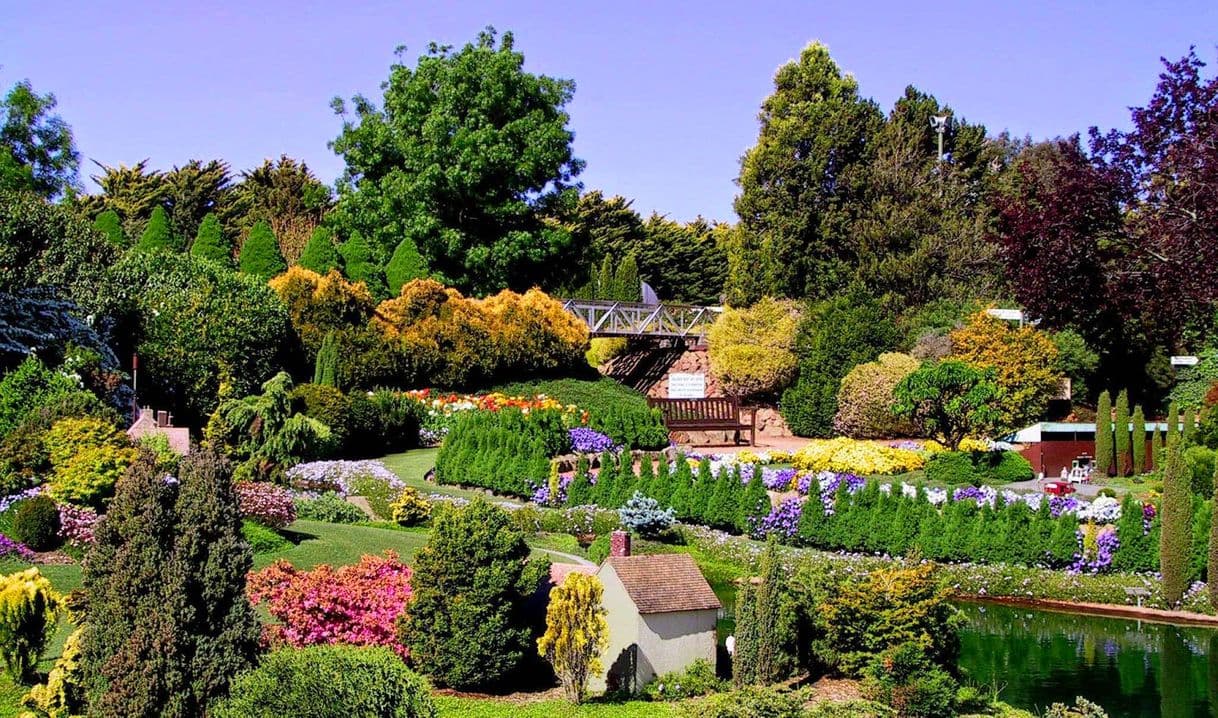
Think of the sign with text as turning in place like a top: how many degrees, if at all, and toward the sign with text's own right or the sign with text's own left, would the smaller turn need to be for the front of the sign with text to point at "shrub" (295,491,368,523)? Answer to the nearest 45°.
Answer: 0° — it already faces it

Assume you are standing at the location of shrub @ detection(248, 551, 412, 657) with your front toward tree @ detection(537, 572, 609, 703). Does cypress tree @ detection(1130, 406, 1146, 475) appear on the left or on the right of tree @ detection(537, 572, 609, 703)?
left

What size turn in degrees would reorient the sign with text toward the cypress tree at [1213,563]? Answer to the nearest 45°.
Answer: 0° — it already faces it

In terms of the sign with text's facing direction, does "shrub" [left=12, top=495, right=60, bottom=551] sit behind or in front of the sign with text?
in front

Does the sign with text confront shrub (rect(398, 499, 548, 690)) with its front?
yes

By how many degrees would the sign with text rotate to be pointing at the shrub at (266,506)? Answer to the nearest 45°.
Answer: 0° — it already faces it

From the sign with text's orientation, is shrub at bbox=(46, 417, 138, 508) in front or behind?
in front

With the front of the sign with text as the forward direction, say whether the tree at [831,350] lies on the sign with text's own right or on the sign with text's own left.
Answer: on the sign with text's own left

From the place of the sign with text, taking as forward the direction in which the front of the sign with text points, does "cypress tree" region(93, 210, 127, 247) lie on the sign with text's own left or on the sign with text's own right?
on the sign with text's own right

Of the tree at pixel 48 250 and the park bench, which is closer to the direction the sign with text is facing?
the park bench

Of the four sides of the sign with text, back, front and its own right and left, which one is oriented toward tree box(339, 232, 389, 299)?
right

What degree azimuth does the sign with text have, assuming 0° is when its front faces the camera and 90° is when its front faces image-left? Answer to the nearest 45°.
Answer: approximately 0°

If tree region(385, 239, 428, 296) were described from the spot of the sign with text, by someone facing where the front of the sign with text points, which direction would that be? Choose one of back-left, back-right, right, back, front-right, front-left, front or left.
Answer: right

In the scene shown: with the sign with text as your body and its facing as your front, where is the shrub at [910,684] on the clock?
The shrub is roughly at 12 o'clock from the sign with text.

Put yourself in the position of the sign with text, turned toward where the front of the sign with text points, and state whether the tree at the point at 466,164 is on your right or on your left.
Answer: on your right
